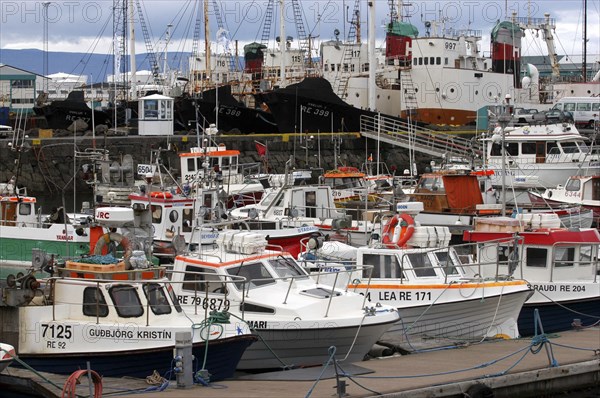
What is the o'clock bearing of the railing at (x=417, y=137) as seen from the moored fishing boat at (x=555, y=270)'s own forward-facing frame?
The railing is roughly at 7 o'clock from the moored fishing boat.

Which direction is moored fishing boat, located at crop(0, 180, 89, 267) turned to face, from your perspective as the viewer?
facing to the right of the viewer

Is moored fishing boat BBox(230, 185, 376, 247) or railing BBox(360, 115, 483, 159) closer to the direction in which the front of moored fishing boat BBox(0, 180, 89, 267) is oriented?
the moored fishing boat

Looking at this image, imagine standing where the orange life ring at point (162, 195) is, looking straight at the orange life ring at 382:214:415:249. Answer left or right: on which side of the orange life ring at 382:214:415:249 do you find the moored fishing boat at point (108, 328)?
right

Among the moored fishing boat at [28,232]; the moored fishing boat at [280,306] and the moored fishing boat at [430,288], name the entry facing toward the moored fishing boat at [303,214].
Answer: the moored fishing boat at [28,232]
